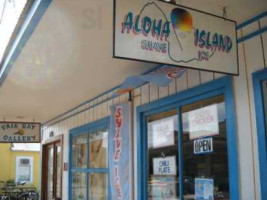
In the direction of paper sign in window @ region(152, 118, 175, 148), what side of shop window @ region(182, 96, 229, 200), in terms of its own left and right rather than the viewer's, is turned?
right

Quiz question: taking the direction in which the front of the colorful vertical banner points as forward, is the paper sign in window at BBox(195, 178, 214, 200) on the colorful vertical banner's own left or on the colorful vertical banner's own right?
on the colorful vertical banner's own left

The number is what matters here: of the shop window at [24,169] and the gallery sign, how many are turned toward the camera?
2

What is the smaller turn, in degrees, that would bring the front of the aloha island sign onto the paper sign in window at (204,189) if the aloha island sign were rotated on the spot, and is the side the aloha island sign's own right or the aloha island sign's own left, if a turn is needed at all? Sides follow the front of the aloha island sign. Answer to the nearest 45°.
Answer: approximately 135° to the aloha island sign's own left

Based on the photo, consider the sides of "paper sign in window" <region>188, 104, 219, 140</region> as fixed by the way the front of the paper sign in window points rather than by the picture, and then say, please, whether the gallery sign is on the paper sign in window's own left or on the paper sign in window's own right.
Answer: on the paper sign in window's own right

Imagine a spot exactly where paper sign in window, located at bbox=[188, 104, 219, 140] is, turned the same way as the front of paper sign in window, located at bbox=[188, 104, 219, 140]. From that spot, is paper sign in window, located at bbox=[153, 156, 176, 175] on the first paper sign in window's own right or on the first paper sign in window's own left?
on the first paper sign in window's own right

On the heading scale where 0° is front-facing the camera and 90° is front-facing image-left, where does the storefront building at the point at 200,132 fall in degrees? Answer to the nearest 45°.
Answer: approximately 45°
